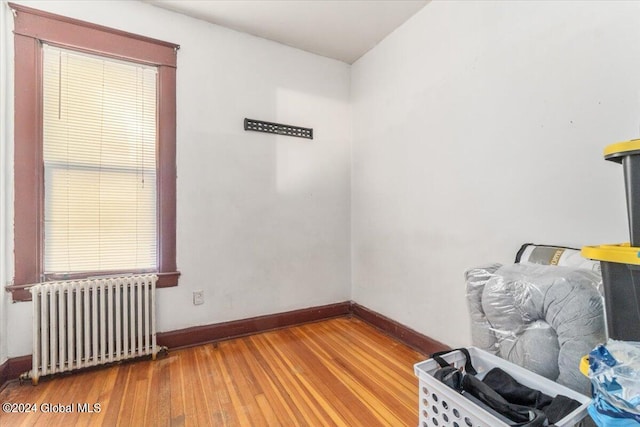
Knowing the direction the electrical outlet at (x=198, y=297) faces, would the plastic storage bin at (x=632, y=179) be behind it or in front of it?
in front

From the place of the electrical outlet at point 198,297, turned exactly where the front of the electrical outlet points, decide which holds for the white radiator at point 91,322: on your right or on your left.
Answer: on your right

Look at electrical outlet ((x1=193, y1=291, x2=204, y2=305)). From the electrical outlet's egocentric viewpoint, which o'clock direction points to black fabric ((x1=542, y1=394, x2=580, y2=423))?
The black fabric is roughly at 11 o'clock from the electrical outlet.

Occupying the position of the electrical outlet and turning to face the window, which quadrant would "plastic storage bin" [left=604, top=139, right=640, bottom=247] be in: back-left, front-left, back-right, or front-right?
back-left

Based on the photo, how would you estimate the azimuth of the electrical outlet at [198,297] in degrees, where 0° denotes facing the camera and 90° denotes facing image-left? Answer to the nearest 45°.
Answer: approximately 0°

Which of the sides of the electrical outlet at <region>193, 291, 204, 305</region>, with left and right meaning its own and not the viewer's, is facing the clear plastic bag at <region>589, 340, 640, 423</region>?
front

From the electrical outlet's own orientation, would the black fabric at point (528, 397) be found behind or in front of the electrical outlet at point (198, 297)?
in front

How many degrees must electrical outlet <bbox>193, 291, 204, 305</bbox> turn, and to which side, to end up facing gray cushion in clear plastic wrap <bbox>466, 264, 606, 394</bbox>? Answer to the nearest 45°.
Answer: approximately 45° to its left
